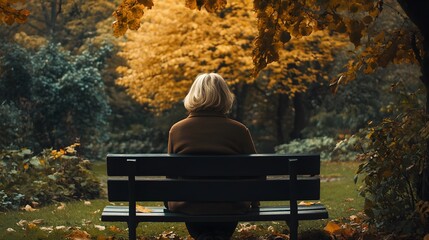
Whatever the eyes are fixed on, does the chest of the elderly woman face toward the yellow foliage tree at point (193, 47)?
yes

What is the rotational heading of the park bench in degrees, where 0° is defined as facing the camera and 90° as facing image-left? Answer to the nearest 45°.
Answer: approximately 180°

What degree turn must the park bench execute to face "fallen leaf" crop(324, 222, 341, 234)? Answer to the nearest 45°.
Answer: approximately 45° to its right

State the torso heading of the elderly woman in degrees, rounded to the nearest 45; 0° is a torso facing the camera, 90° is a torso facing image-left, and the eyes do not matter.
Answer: approximately 180°

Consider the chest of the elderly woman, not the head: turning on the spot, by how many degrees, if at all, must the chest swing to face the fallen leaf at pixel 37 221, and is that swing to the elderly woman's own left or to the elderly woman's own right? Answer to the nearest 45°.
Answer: approximately 45° to the elderly woman's own left

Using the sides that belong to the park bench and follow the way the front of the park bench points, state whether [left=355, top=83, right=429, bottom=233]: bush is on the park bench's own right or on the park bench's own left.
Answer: on the park bench's own right

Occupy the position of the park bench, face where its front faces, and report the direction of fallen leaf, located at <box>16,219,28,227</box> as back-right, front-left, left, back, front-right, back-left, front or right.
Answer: front-left

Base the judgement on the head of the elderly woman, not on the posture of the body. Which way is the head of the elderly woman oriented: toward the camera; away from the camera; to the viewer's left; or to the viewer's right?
away from the camera
